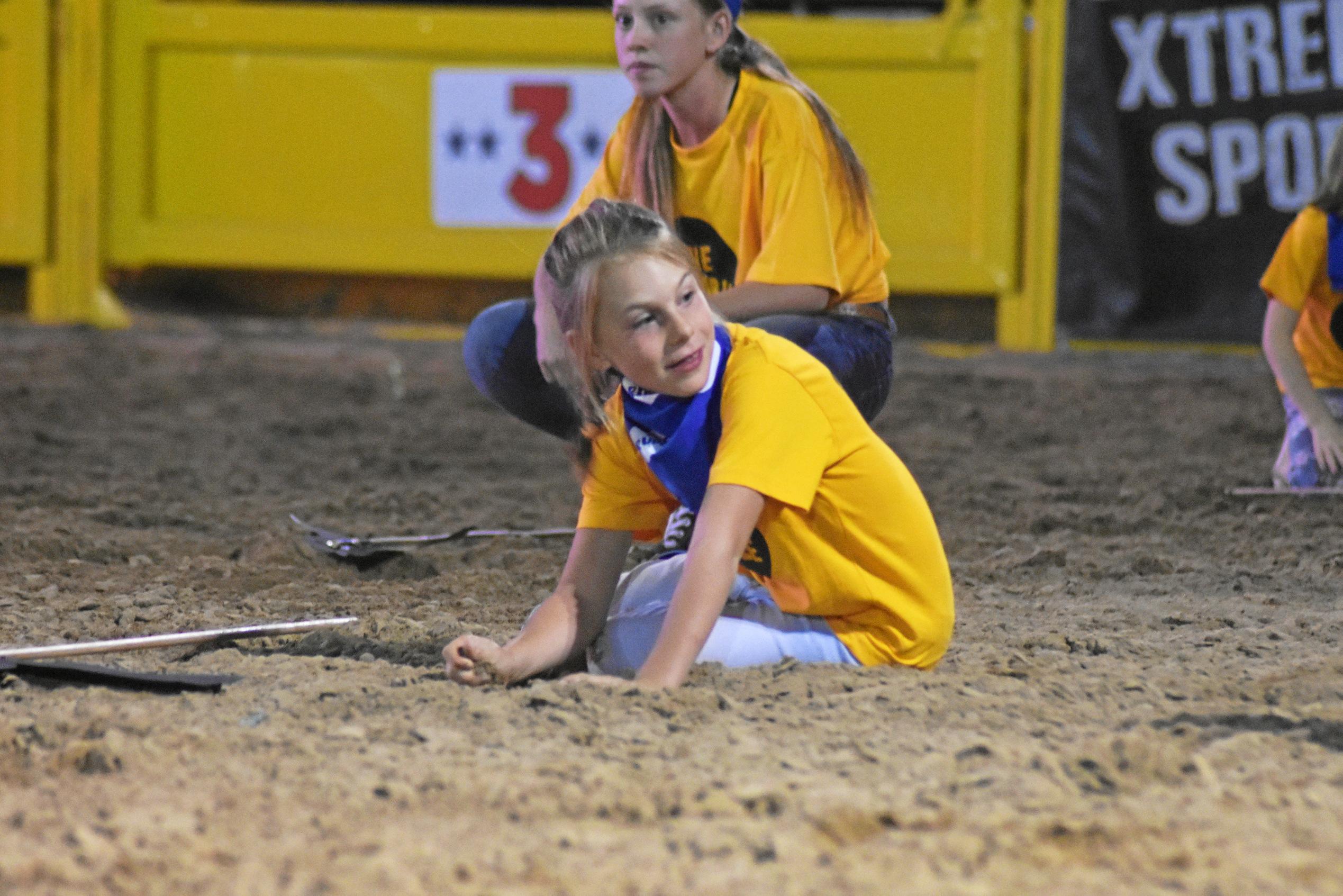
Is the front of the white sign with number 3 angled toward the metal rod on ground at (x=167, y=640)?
yes

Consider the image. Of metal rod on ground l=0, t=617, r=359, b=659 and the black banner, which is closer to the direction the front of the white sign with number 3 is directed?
the metal rod on ground

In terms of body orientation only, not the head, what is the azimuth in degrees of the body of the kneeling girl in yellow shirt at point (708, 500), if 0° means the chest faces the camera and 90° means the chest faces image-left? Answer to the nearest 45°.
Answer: approximately 45°

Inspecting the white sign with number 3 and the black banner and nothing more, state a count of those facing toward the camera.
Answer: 2

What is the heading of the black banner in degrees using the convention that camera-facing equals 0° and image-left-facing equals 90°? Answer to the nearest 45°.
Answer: approximately 0°

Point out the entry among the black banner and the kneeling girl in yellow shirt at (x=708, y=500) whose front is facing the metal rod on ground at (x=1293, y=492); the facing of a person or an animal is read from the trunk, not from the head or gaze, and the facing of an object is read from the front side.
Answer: the black banner

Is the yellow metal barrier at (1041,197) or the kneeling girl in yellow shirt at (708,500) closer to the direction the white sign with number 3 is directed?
the kneeling girl in yellow shirt

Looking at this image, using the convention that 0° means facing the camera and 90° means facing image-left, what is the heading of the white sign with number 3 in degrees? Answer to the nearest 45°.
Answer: approximately 0°

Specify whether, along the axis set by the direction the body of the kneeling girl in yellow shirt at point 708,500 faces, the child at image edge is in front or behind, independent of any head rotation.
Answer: behind

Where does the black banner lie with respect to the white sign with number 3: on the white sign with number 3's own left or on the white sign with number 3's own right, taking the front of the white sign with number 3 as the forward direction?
on the white sign with number 3's own left

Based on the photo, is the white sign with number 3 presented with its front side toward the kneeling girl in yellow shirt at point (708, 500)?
yes
